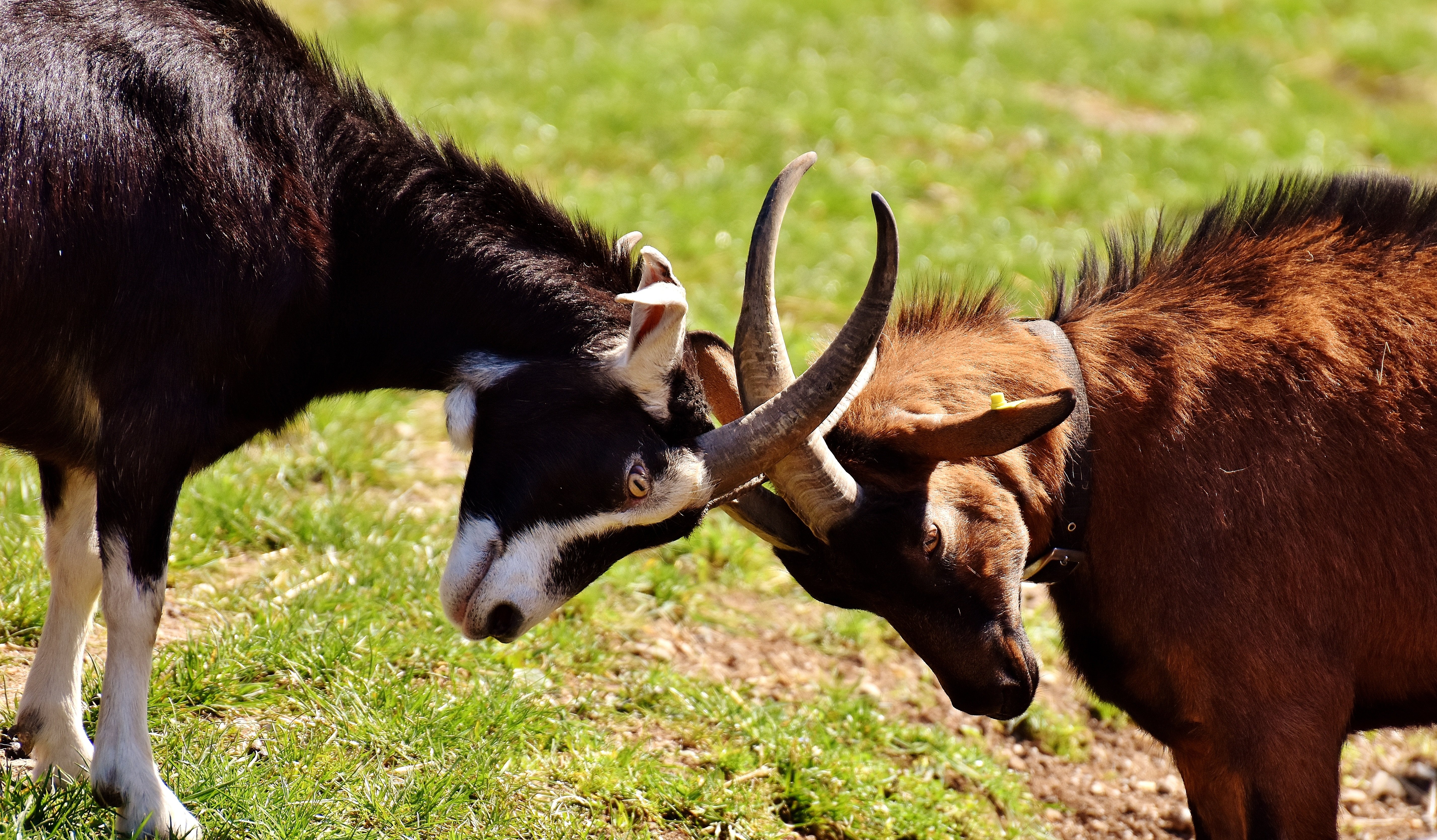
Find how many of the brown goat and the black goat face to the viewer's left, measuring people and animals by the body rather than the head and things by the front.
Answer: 1

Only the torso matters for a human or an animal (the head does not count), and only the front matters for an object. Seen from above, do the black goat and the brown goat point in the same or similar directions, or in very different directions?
very different directions

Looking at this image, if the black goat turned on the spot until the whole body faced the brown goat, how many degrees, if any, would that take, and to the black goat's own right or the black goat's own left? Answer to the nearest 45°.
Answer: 0° — it already faces it

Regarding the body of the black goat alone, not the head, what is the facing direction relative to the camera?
to the viewer's right

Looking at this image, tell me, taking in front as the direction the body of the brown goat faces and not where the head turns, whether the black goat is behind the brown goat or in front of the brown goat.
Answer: in front

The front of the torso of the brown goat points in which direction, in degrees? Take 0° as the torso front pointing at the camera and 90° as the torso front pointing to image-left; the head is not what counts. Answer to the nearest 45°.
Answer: approximately 90°
